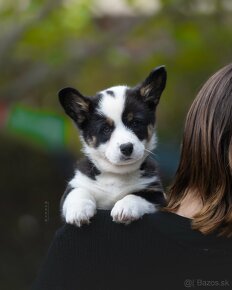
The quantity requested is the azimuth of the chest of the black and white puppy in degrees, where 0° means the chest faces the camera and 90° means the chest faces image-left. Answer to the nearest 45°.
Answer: approximately 0°
